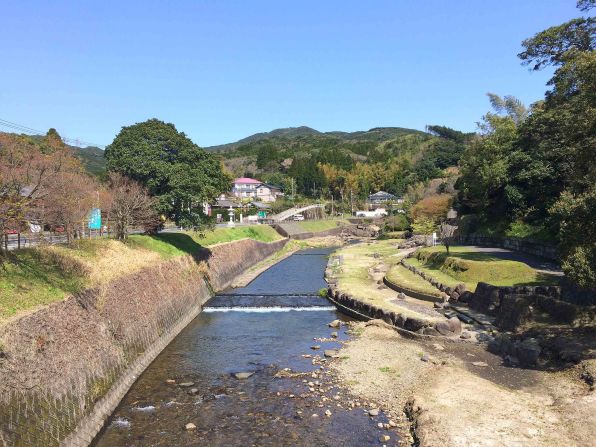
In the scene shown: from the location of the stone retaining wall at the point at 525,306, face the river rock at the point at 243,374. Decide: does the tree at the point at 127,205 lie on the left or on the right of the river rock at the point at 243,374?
right

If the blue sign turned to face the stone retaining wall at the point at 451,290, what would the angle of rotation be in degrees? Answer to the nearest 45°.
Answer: approximately 90° to its left

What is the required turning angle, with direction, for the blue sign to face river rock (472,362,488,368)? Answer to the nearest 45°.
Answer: approximately 45° to its left

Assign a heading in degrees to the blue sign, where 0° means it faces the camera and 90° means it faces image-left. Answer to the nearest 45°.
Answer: approximately 0°

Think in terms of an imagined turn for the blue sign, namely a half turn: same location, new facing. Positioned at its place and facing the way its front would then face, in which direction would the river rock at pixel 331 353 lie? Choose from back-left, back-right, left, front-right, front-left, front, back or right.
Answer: back-right

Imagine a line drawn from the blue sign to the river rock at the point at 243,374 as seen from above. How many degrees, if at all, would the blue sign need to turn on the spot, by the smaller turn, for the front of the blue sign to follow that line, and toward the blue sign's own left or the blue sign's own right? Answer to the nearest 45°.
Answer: approximately 45° to the blue sign's own left

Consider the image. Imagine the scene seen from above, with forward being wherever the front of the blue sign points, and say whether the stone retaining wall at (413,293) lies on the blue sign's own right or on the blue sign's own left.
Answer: on the blue sign's own left

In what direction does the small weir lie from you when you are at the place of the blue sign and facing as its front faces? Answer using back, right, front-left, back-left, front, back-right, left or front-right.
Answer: left

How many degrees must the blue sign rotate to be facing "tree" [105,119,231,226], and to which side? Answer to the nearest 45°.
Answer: approximately 135° to its left

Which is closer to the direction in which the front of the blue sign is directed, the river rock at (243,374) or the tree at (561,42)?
the river rock

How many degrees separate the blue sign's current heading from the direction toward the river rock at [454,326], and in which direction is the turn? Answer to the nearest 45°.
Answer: approximately 45° to its left
